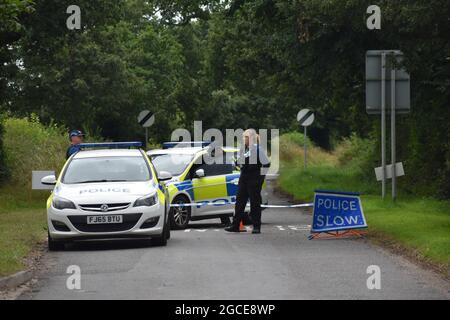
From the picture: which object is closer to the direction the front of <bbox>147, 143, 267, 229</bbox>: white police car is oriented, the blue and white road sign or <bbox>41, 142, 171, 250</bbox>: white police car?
the white police car

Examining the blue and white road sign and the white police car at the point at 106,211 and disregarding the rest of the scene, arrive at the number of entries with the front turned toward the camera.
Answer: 2

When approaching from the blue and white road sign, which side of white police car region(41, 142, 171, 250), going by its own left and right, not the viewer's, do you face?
left

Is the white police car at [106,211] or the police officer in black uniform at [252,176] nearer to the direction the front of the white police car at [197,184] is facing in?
the white police car

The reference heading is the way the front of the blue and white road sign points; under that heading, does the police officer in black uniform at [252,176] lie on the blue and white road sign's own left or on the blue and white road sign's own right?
on the blue and white road sign's own right

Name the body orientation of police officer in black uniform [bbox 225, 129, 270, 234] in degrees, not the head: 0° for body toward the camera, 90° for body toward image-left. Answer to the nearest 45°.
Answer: approximately 45°

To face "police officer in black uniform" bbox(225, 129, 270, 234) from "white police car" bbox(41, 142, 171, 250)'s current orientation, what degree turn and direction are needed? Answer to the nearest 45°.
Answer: approximately 135° to its left

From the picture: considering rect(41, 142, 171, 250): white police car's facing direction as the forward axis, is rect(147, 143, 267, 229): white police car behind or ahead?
behind
